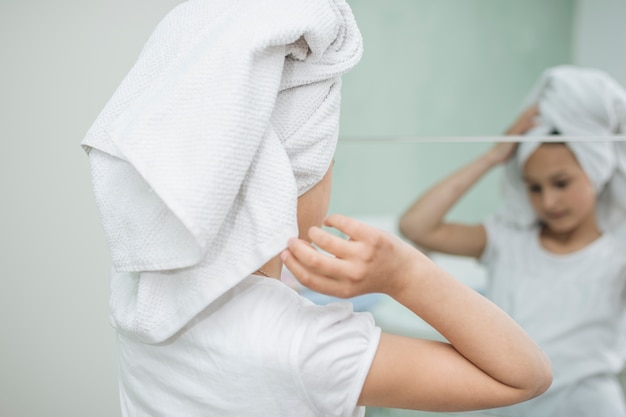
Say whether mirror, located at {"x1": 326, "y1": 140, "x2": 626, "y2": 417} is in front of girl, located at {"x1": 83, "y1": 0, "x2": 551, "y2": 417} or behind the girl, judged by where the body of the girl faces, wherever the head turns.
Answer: in front

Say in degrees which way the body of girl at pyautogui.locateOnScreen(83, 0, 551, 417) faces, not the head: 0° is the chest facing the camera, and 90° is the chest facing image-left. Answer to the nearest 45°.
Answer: approximately 225°
